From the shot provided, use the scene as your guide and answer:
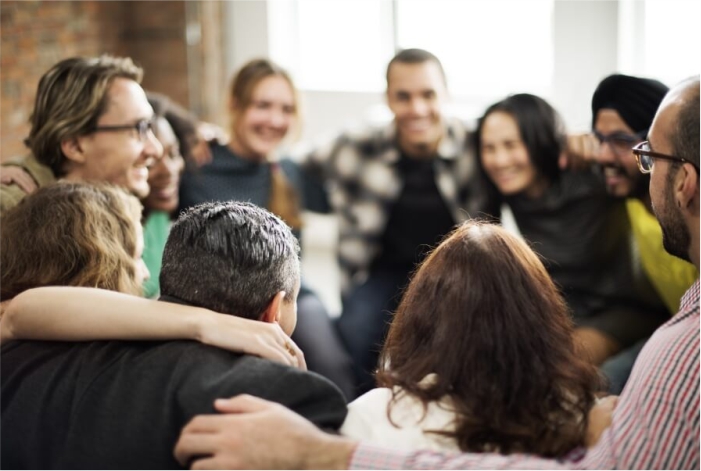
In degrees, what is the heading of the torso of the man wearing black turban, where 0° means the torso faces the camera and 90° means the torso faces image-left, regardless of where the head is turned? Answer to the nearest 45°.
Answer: approximately 45°

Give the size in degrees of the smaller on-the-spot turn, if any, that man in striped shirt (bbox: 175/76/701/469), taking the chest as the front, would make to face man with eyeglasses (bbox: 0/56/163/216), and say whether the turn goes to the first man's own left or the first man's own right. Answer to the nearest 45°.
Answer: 0° — they already face them

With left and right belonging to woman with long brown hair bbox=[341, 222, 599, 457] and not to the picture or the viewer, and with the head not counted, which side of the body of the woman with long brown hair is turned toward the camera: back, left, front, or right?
back

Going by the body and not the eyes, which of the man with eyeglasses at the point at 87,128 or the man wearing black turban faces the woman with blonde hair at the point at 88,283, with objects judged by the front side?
the man wearing black turban

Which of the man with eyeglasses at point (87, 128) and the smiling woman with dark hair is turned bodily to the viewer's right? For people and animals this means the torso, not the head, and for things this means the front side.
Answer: the man with eyeglasses

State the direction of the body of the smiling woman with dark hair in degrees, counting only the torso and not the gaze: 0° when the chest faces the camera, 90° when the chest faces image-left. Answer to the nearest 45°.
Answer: approximately 45°

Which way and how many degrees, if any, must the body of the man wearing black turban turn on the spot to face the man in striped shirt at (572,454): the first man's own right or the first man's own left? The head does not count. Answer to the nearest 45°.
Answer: approximately 45° to the first man's own left

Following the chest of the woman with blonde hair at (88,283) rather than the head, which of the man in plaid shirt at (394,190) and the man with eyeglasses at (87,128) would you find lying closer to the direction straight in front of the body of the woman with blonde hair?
the man in plaid shirt

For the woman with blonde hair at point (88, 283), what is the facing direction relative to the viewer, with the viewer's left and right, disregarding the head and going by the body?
facing away from the viewer and to the right of the viewer

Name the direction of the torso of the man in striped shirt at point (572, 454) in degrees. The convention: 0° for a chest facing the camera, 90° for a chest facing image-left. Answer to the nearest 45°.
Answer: approximately 135°

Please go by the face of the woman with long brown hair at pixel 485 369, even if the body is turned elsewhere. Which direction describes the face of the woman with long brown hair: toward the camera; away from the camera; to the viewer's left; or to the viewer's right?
away from the camera
